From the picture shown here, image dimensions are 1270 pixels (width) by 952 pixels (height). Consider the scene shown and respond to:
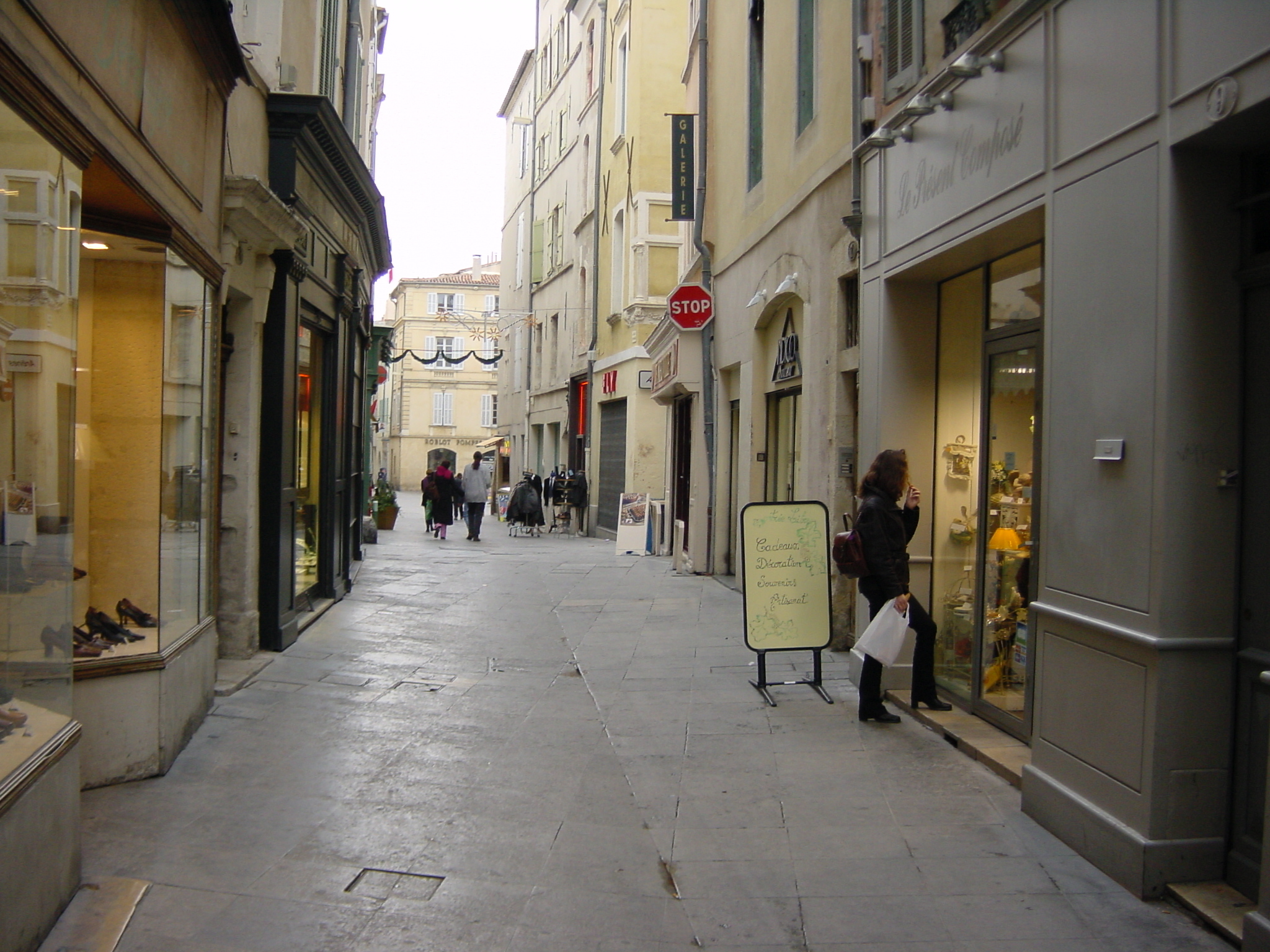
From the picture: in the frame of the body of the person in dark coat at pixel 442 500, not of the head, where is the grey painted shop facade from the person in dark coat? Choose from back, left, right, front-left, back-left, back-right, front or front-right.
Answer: back

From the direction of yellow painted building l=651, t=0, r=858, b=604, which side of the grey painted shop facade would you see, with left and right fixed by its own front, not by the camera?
right

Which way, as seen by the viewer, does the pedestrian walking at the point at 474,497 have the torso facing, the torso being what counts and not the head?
away from the camera

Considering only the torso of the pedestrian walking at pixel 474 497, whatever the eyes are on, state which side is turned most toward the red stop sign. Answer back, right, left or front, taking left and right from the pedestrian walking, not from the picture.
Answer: back

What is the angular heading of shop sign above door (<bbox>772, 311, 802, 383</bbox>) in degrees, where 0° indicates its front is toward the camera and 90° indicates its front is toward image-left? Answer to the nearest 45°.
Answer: approximately 45°

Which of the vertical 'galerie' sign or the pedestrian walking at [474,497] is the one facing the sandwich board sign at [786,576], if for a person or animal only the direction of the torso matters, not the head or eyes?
the vertical 'galerie' sign

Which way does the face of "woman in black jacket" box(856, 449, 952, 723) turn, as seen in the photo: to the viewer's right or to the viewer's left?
to the viewer's right

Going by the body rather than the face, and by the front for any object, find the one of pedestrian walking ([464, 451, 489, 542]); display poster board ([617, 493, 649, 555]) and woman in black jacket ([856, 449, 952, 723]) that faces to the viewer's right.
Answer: the woman in black jacket

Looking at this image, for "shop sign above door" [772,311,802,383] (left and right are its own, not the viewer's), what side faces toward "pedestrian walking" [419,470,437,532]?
right

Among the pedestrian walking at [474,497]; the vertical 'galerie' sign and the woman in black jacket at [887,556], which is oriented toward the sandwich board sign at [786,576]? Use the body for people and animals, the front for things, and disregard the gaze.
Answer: the vertical 'galerie' sign

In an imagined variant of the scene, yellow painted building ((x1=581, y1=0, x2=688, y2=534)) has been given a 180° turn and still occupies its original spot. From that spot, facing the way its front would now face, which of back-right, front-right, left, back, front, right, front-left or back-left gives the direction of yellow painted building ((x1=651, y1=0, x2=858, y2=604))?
back-right

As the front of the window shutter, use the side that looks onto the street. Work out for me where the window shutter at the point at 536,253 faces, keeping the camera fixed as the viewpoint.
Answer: facing the viewer and to the left of the viewer

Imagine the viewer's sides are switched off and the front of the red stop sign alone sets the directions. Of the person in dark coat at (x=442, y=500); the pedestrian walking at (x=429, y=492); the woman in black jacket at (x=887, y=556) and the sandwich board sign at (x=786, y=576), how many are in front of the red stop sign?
2

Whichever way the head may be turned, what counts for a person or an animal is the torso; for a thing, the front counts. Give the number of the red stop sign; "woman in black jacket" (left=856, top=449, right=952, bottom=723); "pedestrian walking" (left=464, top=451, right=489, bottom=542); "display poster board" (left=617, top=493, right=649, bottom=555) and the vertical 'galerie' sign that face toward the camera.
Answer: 3

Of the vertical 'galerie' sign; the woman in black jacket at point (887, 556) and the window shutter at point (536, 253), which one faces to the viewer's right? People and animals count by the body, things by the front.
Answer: the woman in black jacket

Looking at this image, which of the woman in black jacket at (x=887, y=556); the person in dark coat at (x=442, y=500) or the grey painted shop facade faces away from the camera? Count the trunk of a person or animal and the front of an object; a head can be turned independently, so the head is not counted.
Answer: the person in dark coat

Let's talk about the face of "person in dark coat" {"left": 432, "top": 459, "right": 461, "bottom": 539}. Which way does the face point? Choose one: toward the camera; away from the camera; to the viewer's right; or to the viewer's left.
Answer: away from the camera

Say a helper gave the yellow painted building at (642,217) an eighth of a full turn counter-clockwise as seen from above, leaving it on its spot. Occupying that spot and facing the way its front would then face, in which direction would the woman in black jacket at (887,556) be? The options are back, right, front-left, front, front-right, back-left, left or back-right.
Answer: front

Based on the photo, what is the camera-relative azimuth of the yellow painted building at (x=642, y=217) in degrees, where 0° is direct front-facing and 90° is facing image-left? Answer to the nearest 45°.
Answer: approximately 45°

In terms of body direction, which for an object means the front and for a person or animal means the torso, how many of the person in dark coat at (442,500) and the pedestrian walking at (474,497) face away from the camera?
2
